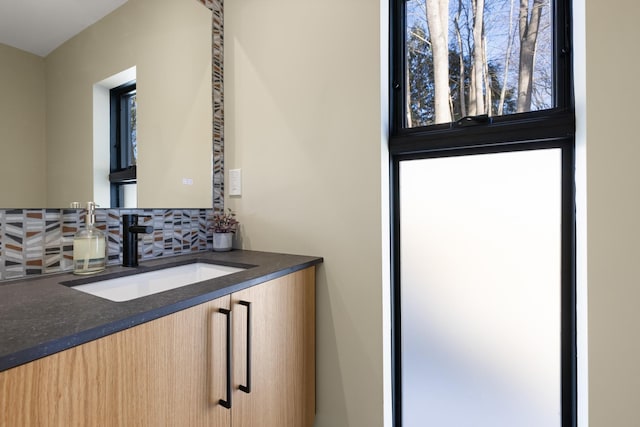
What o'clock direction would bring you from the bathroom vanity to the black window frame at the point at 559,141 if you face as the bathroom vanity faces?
The black window frame is roughly at 11 o'clock from the bathroom vanity.

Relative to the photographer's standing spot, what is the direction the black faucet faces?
facing the viewer and to the right of the viewer

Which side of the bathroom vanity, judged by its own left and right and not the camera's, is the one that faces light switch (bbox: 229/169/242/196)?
left
